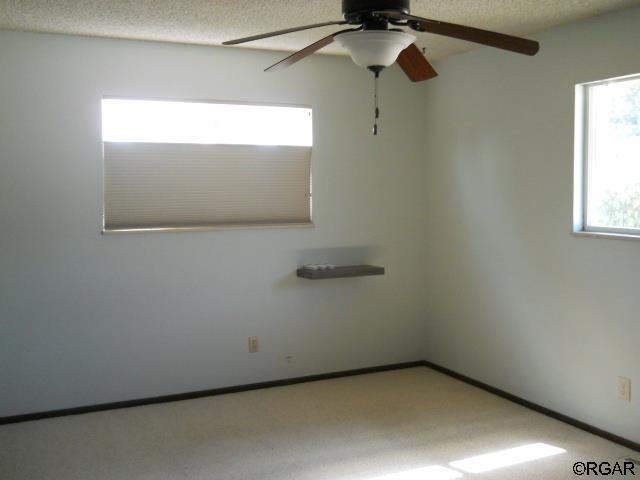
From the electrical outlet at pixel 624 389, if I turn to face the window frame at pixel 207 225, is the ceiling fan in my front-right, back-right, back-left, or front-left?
front-left

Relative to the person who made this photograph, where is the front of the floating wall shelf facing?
facing the viewer and to the right of the viewer

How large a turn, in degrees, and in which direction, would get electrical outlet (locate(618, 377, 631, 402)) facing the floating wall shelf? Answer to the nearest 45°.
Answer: approximately 45° to its right

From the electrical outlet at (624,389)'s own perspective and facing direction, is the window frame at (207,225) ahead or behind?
ahead

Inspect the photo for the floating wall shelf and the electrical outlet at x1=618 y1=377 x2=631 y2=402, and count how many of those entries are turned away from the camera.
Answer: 0

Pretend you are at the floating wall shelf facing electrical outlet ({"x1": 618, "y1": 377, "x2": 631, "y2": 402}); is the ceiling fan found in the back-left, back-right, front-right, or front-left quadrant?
front-right

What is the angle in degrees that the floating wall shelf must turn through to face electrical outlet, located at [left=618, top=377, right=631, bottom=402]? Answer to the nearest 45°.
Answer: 0° — it already faces it

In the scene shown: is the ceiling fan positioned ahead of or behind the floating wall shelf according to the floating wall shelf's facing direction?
ahead

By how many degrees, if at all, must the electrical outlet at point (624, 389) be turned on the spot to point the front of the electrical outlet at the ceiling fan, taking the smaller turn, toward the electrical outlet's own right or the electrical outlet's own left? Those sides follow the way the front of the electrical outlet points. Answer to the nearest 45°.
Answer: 0° — it already faces it

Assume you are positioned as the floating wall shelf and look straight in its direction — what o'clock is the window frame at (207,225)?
The window frame is roughly at 4 o'clock from the floating wall shelf.
